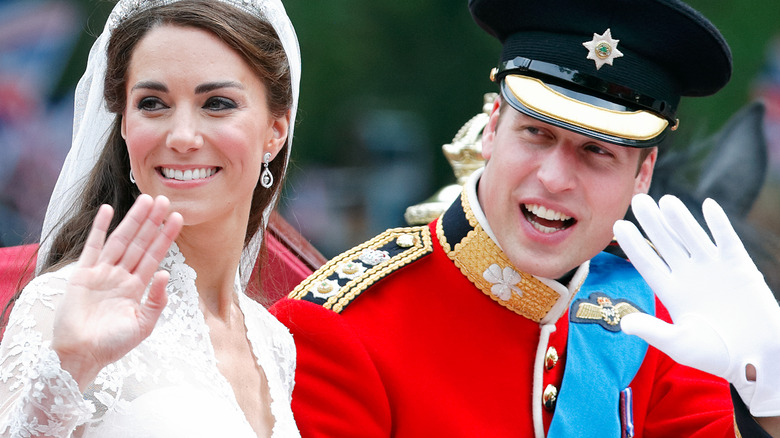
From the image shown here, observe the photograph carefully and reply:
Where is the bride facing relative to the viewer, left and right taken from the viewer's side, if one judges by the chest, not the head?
facing the viewer and to the right of the viewer
